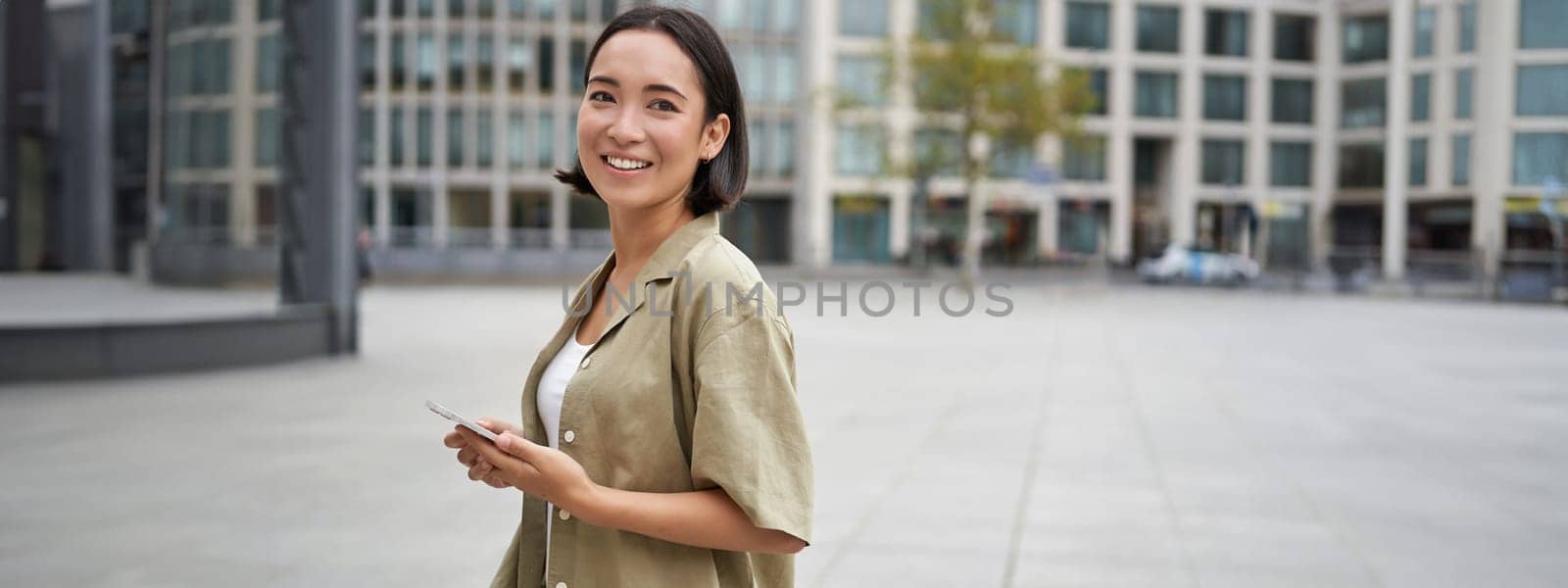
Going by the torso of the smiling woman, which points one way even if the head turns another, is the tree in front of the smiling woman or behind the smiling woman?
behind

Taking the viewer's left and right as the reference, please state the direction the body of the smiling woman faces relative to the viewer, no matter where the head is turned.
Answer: facing the viewer and to the left of the viewer

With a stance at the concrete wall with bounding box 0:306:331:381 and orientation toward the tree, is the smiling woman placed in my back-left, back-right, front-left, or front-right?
back-right

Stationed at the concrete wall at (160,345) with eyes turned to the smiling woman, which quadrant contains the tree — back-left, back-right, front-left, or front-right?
back-left
